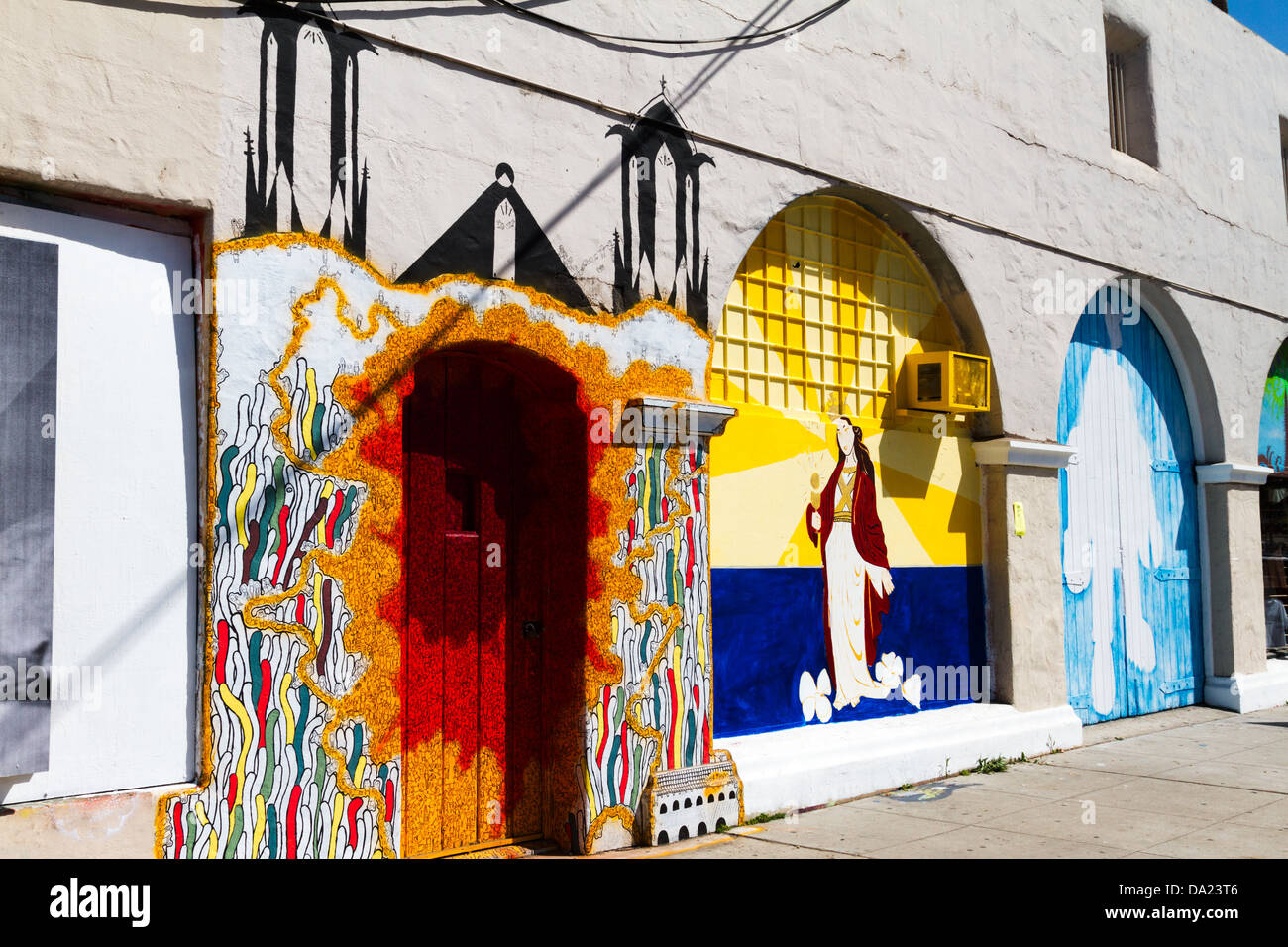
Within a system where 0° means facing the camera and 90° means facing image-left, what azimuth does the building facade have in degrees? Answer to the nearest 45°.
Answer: approximately 315°

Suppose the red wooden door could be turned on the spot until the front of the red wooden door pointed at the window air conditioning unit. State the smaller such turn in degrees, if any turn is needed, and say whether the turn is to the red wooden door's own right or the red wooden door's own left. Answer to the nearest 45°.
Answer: approximately 90° to the red wooden door's own left

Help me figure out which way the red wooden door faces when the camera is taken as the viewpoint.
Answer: facing the viewer and to the right of the viewer
